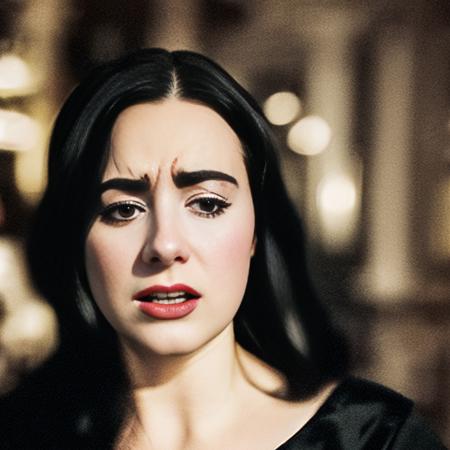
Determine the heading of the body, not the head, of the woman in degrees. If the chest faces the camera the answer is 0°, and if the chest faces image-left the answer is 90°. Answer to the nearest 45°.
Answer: approximately 0°
